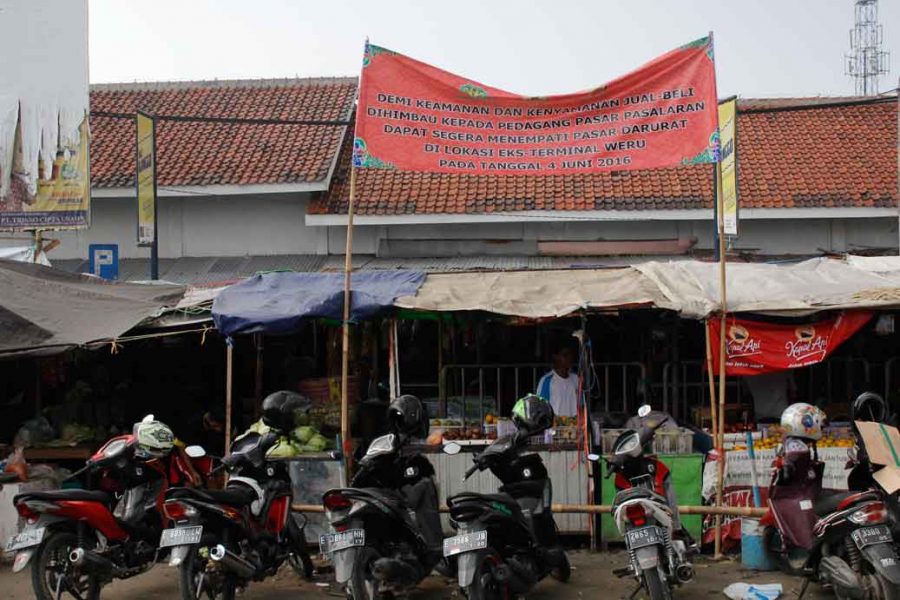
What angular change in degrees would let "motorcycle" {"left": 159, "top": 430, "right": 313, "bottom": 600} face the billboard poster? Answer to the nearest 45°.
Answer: approximately 45° to its left

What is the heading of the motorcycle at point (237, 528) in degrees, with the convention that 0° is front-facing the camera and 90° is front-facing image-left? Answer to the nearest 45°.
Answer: approximately 225°

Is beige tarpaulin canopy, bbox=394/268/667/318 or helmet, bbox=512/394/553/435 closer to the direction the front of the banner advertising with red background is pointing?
the helmet

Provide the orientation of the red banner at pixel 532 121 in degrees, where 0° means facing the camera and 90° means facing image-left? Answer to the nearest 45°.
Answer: approximately 0°

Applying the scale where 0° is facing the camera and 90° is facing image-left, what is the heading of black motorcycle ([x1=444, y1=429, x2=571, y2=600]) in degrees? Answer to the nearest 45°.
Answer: approximately 225°

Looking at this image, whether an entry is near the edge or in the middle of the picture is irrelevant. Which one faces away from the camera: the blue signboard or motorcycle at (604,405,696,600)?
the motorcycle

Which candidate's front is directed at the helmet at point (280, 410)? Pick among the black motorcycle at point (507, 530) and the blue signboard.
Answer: the blue signboard

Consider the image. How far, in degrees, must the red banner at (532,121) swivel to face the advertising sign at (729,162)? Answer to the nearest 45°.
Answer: approximately 135° to its left

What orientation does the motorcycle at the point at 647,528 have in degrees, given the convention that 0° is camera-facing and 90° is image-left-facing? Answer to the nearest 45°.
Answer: approximately 180°

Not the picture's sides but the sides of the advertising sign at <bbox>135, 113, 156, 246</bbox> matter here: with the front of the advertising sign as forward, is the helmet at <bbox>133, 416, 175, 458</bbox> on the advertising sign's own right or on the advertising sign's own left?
on the advertising sign's own right
